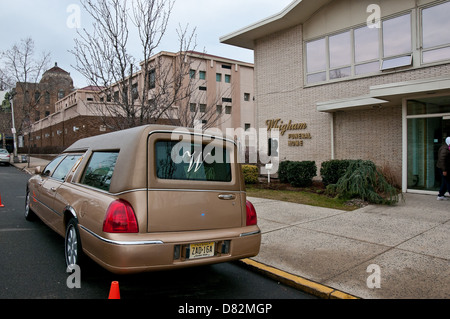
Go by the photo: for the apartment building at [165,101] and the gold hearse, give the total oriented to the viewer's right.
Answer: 0

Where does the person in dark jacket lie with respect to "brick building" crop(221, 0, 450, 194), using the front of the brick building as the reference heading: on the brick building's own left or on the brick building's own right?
on the brick building's own left

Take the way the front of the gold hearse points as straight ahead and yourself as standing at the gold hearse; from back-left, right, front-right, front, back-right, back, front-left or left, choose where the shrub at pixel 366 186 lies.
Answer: right

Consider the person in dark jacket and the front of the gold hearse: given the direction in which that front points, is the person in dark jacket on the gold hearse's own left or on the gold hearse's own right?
on the gold hearse's own right

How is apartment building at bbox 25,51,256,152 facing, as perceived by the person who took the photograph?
facing the viewer and to the left of the viewer

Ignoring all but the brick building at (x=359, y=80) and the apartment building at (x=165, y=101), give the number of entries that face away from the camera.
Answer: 0

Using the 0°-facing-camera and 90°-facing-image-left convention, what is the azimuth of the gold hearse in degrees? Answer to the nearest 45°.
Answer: approximately 135°

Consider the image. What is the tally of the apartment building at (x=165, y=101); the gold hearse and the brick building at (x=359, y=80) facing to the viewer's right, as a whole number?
0

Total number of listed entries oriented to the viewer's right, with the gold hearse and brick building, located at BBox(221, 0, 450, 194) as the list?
0
